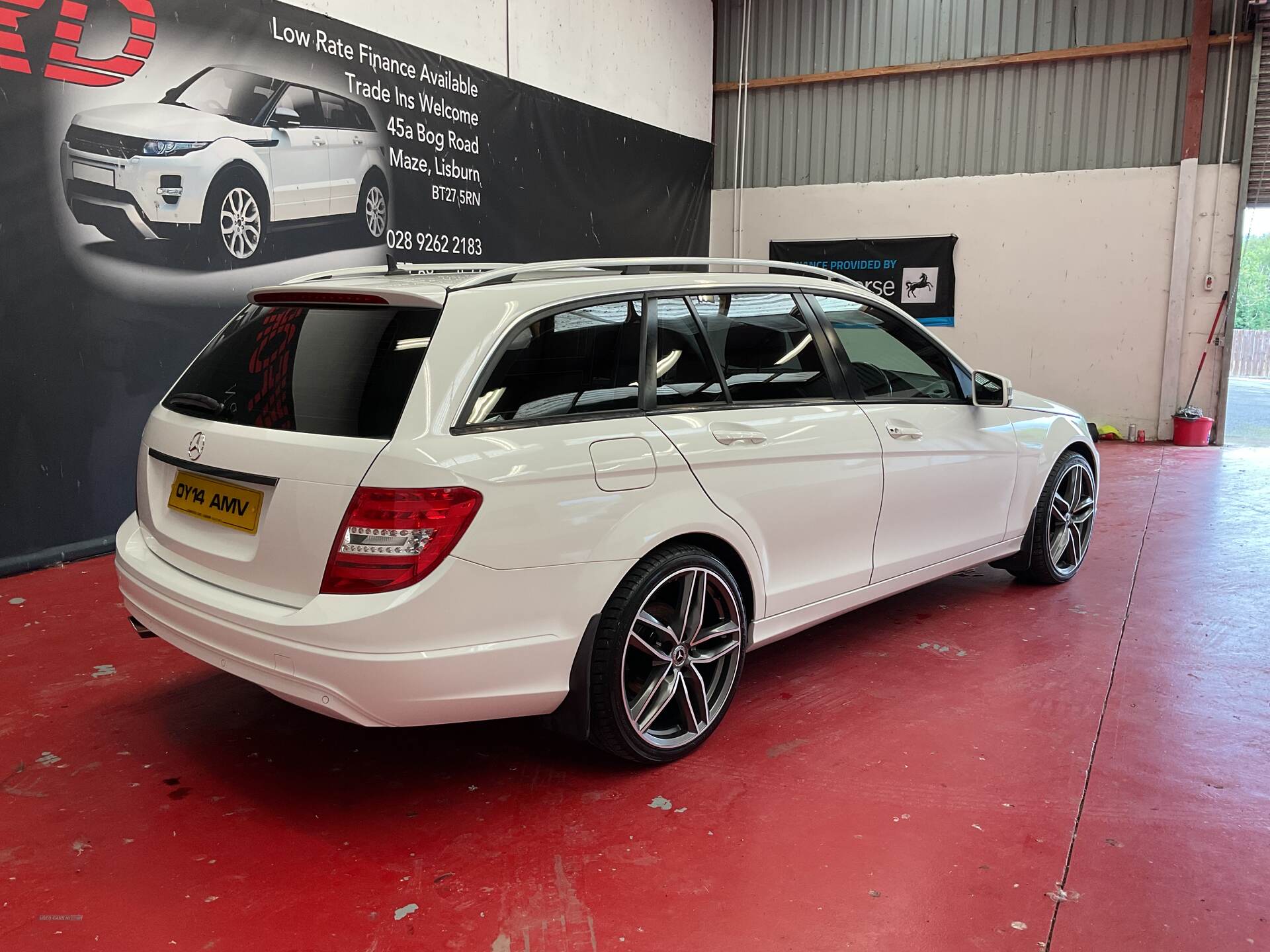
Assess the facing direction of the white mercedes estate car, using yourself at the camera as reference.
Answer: facing away from the viewer and to the right of the viewer

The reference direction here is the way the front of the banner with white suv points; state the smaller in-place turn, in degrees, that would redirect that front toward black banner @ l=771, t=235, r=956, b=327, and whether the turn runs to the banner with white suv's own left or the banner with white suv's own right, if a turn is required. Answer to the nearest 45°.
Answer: approximately 90° to the banner with white suv's own left

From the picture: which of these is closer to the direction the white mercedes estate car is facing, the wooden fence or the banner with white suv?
the wooden fence

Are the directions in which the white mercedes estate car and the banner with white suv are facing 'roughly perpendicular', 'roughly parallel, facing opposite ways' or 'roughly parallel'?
roughly perpendicular

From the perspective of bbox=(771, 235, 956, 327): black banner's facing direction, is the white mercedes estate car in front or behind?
in front

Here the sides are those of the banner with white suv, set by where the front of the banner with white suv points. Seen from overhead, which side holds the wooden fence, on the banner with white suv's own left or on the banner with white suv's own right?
on the banner with white suv's own left

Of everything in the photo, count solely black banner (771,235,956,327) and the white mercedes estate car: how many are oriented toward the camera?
1

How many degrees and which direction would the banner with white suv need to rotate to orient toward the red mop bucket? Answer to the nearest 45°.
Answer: approximately 45° to its left

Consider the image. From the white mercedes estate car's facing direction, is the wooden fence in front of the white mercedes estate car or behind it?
in front

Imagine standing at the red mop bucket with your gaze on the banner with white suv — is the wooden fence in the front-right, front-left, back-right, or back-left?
back-right

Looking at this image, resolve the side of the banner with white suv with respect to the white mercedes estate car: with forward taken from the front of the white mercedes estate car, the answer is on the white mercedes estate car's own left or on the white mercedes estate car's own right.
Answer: on the white mercedes estate car's own left
